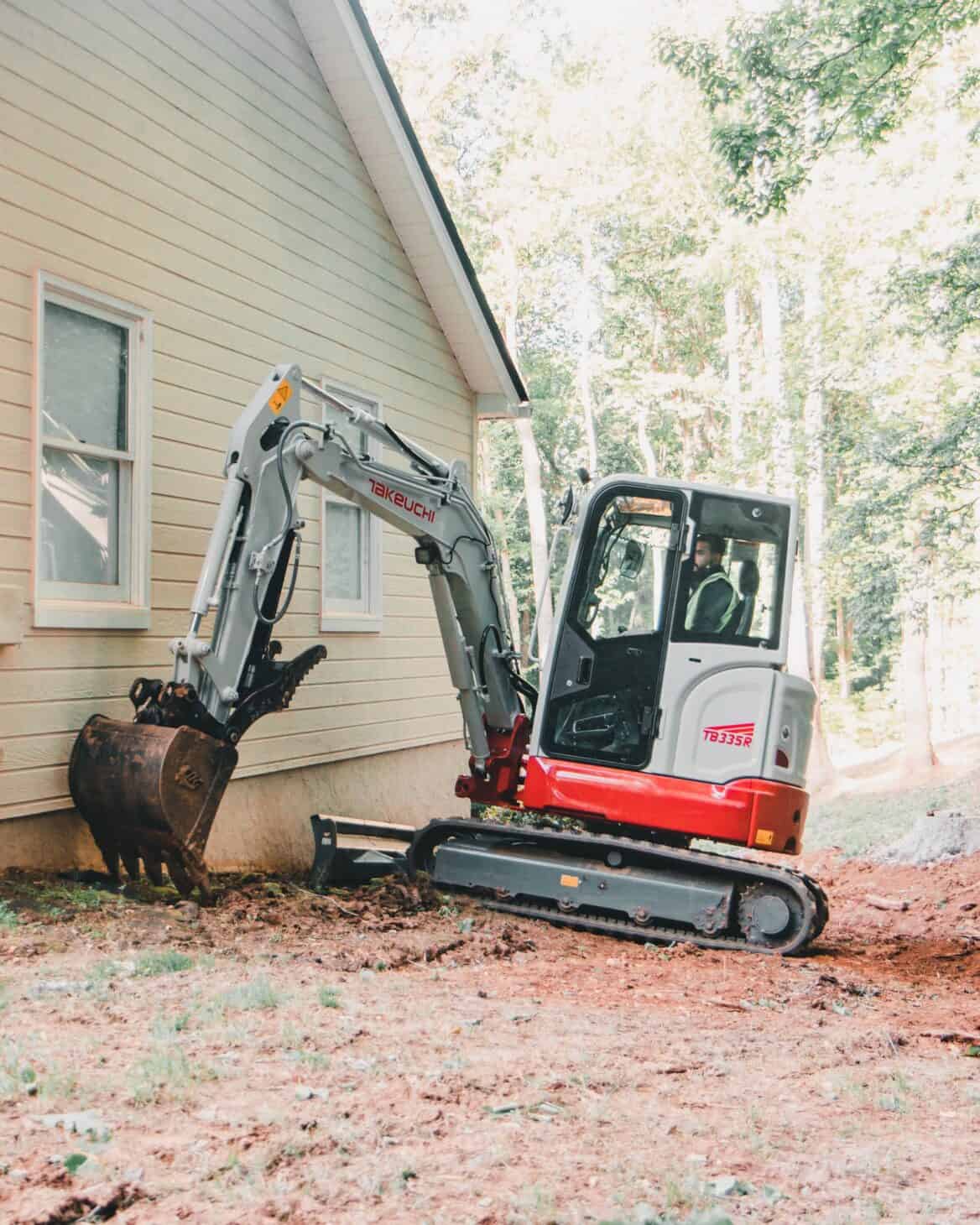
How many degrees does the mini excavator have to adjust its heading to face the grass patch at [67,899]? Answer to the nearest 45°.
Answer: approximately 45° to its left

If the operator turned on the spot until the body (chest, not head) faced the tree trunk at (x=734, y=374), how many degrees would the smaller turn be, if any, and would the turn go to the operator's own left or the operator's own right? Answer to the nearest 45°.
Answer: approximately 90° to the operator's own right

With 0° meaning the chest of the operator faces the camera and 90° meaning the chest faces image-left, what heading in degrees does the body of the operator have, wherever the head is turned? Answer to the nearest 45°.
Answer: approximately 90°

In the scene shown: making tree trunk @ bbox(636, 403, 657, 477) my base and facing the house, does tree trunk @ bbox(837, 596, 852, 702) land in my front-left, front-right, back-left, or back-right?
back-left

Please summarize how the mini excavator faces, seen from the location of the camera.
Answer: facing to the left of the viewer

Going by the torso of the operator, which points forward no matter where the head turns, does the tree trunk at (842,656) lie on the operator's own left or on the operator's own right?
on the operator's own right

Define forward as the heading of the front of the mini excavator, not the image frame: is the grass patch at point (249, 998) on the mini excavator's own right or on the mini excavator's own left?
on the mini excavator's own left

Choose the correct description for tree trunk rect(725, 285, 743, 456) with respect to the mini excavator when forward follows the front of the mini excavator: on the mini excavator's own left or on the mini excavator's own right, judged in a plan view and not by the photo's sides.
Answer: on the mini excavator's own right

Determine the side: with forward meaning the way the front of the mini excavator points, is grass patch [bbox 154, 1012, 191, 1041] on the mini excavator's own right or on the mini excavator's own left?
on the mini excavator's own left

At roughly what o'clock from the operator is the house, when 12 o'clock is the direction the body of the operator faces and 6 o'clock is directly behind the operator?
The house is roughly at 12 o'clock from the operator.
